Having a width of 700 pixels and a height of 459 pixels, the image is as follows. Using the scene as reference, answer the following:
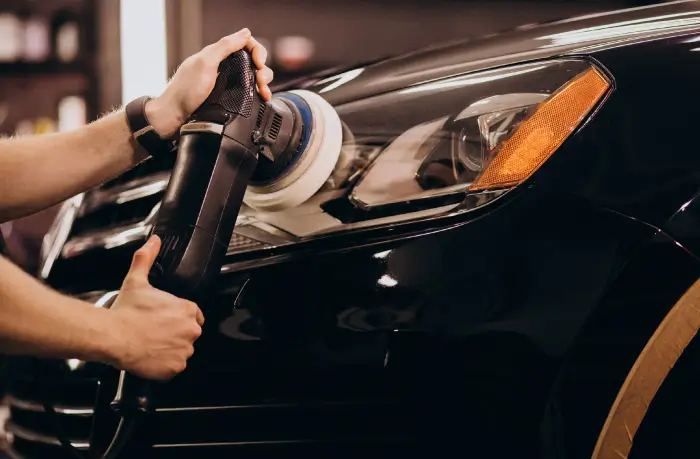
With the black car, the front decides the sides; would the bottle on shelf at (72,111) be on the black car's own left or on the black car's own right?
on the black car's own right

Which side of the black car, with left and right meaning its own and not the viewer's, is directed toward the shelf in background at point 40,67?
right

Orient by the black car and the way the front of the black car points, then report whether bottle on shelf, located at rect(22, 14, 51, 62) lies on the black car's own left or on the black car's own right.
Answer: on the black car's own right

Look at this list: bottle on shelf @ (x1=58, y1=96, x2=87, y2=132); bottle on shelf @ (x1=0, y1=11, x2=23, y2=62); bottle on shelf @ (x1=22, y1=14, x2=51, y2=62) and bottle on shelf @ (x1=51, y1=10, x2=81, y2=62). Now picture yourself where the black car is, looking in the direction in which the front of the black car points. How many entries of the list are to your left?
0

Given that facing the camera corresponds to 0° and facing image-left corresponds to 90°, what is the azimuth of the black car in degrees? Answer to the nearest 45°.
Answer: approximately 45°

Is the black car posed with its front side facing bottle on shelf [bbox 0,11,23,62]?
no

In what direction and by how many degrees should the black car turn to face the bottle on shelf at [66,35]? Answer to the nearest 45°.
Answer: approximately 90° to its right
